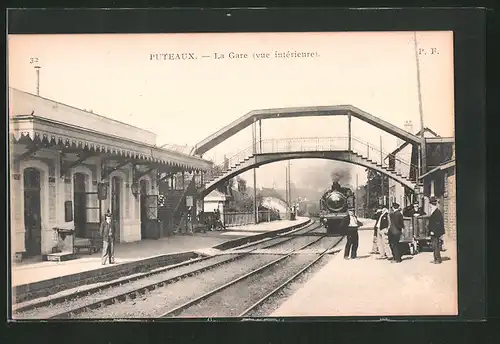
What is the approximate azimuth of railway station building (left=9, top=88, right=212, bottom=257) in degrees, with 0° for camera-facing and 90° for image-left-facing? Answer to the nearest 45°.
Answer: approximately 315°

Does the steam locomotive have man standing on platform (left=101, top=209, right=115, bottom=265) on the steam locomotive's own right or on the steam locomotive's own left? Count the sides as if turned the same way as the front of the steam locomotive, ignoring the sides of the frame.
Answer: on the steam locomotive's own right
